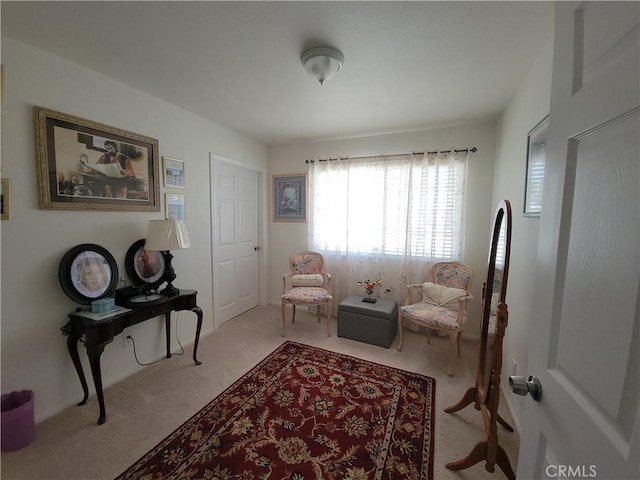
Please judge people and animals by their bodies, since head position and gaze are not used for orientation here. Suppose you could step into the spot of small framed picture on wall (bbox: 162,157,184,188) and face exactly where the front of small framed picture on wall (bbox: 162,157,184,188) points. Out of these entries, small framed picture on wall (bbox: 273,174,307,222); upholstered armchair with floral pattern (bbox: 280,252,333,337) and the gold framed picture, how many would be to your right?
1

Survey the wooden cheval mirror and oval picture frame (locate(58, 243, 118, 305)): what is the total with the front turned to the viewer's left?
1

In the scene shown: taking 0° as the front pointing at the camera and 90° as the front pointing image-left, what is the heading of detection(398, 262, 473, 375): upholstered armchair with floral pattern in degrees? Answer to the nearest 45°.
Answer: approximately 45°

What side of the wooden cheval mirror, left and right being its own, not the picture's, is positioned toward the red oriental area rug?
front

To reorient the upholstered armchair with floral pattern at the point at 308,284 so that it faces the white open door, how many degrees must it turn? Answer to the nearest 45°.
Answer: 0° — it already faces it

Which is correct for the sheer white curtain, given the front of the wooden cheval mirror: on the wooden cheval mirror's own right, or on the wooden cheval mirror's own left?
on the wooden cheval mirror's own right

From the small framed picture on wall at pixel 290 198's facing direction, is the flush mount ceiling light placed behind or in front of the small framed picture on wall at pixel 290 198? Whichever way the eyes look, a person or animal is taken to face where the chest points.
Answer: in front

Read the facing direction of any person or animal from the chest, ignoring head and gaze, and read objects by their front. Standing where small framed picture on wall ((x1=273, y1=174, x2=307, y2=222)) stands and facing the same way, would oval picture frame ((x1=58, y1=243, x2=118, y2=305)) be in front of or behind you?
in front

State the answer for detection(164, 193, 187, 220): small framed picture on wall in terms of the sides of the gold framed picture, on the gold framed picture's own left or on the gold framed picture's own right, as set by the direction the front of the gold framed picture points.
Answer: on the gold framed picture's own left

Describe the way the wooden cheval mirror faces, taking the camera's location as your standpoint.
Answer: facing to the left of the viewer
